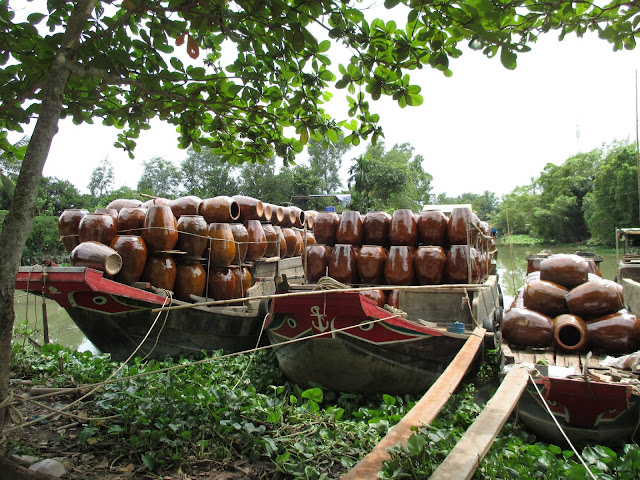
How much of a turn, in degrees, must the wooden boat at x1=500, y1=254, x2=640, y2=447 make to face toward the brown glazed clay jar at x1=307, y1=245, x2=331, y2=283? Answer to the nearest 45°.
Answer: approximately 135° to its right

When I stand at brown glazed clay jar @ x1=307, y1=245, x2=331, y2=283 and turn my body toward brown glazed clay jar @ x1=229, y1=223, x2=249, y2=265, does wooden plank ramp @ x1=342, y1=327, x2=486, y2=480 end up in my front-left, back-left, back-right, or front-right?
back-left

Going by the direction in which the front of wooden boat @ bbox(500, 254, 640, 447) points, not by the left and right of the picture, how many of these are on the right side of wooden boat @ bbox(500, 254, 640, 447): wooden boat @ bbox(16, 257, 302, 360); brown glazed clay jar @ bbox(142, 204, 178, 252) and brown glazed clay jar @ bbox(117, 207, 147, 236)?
3

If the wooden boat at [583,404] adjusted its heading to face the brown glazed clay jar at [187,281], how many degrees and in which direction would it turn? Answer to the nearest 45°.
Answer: approximately 90° to its right

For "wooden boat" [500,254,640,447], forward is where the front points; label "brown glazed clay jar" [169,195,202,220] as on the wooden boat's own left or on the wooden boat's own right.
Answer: on the wooden boat's own right

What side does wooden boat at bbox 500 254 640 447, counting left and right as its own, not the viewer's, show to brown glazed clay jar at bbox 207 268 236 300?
right

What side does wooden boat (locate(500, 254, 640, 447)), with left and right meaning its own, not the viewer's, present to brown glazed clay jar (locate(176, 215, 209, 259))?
right

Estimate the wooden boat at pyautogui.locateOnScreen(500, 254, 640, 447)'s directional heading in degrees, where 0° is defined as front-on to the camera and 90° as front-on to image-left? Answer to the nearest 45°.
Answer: approximately 0°

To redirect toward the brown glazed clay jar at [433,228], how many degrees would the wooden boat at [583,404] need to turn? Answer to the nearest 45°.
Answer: approximately 135° to its right

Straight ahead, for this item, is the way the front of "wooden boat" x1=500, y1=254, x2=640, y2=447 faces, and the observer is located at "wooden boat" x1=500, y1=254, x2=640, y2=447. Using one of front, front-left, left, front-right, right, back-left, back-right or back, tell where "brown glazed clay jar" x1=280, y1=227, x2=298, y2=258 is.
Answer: back-right

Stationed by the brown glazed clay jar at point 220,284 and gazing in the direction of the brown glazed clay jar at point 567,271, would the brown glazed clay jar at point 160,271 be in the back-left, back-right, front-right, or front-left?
back-right

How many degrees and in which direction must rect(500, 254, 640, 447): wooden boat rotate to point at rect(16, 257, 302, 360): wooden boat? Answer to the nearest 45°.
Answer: approximately 90° to its right
